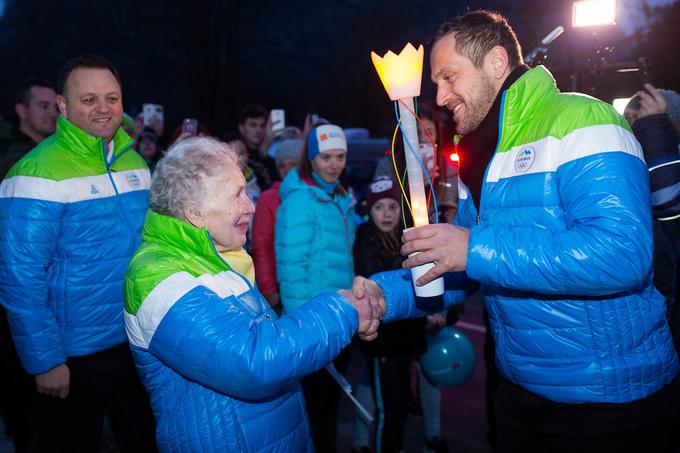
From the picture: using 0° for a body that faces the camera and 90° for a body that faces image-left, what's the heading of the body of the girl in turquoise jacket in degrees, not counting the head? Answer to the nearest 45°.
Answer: approximately 315°

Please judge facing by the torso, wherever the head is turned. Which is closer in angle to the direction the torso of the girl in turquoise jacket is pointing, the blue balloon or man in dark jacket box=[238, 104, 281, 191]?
the blue balloon

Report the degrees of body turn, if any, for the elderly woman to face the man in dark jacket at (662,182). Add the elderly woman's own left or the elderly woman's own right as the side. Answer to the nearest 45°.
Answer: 0° — they already face them

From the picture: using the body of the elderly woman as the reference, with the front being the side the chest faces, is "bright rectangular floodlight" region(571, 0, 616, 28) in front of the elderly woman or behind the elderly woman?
in front

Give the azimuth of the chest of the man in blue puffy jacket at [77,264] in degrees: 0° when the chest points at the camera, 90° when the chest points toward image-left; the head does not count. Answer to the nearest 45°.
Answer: approximately 315°

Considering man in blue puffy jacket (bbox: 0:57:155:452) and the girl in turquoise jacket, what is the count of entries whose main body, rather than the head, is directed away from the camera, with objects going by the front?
0

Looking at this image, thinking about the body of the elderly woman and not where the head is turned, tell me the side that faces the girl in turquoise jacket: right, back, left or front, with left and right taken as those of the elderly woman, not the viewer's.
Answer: left

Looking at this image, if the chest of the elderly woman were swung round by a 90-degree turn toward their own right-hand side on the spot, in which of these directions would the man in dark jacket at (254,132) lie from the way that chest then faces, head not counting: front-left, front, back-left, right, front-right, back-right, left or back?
back

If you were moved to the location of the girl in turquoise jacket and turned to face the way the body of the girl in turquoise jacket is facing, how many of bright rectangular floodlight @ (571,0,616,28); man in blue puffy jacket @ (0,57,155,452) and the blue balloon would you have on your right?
1

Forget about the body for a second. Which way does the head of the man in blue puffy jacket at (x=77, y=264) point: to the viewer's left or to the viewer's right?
to the viewer's right

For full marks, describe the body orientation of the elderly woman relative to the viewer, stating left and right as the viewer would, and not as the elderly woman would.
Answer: facing to the right of the viewer

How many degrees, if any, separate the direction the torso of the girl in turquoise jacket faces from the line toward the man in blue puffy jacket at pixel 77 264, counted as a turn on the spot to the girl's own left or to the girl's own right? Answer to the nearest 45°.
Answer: approximately 90° to the girl's own right

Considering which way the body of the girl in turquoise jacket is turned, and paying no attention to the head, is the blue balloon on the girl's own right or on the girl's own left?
on the girl's own left

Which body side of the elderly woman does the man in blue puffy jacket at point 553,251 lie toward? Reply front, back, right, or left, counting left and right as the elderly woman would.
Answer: front
